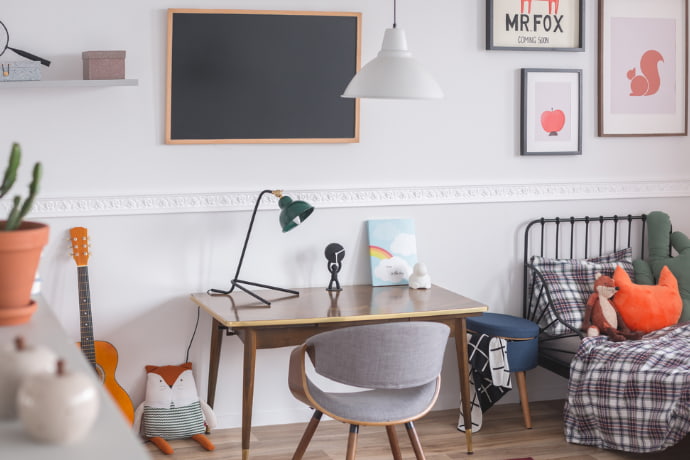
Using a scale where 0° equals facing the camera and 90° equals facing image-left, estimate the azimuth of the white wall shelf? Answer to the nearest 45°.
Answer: approximately 0°

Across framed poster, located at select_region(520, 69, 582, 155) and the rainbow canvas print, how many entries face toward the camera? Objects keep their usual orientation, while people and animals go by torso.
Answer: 2

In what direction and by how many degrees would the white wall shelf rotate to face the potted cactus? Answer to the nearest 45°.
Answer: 0° — it already faces it

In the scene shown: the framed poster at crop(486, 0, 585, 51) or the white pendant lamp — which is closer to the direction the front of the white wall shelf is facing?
the white pendant lamp

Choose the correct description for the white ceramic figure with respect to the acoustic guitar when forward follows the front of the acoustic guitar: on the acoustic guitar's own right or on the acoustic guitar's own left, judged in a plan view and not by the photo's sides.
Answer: on the acoustic guitar's own left
